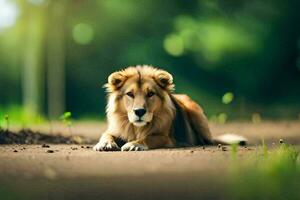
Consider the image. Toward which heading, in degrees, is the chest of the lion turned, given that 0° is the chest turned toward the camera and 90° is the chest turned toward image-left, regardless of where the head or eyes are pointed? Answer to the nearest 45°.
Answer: approximately 45°

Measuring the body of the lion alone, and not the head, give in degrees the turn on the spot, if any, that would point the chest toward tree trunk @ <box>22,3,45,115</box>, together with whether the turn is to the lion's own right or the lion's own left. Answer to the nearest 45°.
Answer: approximately 135° to the lion's own right

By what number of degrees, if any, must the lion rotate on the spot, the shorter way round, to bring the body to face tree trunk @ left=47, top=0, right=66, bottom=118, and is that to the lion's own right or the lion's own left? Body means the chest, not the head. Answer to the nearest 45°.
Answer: approximately 135° to the lion's own right
